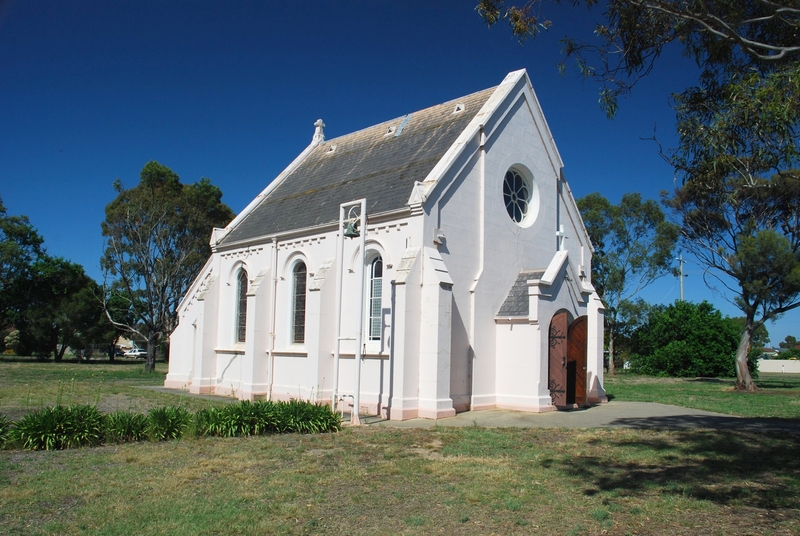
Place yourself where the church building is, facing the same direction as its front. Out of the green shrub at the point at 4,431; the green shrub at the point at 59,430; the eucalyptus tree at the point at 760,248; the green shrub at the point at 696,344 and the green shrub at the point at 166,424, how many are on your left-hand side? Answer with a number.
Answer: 2

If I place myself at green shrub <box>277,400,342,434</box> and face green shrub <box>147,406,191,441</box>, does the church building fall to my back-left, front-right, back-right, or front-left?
back-right

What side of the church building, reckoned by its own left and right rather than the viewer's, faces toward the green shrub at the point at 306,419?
right

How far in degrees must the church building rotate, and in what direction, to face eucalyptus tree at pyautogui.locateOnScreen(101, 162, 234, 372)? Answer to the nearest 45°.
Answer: approximately 180°

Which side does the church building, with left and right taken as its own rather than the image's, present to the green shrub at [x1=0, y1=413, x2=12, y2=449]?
right

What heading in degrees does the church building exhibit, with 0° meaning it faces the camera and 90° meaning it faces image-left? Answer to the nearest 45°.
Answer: approximately 315°

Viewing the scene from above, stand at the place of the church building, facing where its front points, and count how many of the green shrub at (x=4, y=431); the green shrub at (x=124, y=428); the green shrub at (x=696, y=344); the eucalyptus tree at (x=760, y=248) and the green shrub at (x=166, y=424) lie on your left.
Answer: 2

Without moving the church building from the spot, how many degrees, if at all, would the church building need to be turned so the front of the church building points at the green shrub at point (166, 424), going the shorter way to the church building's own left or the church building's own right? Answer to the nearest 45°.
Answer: approximately 90° to the church building's own right

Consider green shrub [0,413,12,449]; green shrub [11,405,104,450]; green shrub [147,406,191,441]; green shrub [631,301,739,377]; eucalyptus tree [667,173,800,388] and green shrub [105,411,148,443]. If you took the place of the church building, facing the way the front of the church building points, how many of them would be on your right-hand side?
4

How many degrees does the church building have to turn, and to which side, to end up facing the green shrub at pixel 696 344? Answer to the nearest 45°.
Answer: approximately 90° to its left

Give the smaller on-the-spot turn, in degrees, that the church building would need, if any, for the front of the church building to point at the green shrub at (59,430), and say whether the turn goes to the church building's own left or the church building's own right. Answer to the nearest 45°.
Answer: approximately 90° to the church building's own right
